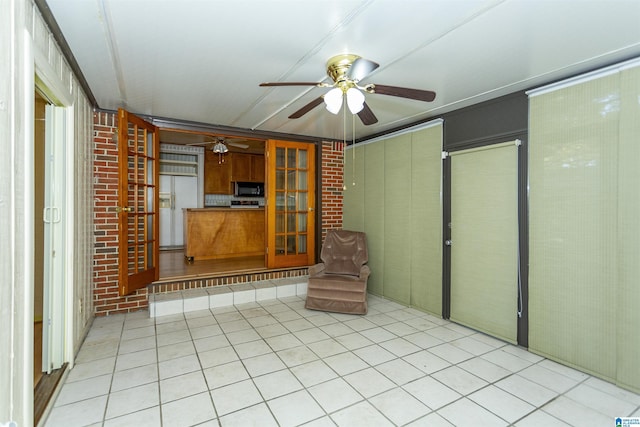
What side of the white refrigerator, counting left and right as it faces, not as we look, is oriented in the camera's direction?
front

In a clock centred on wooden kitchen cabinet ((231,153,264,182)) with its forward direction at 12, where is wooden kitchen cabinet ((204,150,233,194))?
wooden kitchen cabinet ((204,150,233,194)) is roughly at 3 o'clock from wooden kitchen cabinet ((231,153,264,182)).

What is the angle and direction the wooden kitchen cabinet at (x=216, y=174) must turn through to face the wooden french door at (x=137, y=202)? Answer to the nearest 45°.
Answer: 0° — it already faces it

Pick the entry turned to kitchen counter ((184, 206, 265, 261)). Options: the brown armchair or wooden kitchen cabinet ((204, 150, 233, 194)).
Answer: the wooden kitchen cabinet

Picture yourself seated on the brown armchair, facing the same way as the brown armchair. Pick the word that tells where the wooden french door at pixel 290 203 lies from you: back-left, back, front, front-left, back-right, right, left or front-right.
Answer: back-right

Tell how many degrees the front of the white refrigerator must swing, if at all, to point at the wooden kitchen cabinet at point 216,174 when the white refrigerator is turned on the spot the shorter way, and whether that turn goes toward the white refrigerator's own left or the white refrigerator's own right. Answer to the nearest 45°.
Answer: approximately 90° to the white refrigerator's own left

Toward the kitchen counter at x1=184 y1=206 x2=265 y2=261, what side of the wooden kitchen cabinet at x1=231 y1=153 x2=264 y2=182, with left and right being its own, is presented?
front

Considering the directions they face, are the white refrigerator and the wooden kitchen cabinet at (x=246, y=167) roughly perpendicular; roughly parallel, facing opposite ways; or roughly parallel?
roughly parallel

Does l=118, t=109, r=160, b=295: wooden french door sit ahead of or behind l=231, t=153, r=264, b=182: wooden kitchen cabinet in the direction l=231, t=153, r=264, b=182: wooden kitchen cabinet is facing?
ahead

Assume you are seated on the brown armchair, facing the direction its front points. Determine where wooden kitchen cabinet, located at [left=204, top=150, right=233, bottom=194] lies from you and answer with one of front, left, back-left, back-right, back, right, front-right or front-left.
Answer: back-right

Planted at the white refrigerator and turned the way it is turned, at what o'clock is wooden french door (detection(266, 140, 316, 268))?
The wooden french door is roughly at 11 o'clock from the white refrigerator.

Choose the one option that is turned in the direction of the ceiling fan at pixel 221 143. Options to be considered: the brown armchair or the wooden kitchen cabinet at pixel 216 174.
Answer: the wooden kitchen cabinet

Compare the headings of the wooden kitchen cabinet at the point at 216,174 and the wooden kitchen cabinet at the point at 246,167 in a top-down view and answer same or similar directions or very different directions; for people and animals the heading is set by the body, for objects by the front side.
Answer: same or similar directions

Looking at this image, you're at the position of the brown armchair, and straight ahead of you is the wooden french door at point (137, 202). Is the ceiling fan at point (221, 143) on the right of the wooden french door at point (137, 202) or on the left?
right

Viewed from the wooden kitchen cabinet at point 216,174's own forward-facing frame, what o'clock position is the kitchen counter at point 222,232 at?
The kitchen counter is roughly at 12 o'clock from the wooden kitchen cabinet.

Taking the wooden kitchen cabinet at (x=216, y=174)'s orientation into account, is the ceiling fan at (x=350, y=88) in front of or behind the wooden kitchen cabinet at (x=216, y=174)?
in front

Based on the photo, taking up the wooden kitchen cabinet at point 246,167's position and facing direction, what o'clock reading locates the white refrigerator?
The white refrigerator is roughly at 3 o'clock from the wooden kitchen cabinet.

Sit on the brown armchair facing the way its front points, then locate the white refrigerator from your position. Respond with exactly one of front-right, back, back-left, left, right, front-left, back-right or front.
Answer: back-right

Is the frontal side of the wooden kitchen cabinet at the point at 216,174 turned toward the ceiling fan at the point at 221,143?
yes

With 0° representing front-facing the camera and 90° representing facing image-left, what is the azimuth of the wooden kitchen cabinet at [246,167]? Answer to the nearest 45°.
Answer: approximately 0°

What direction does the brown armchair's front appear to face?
toward the camera
